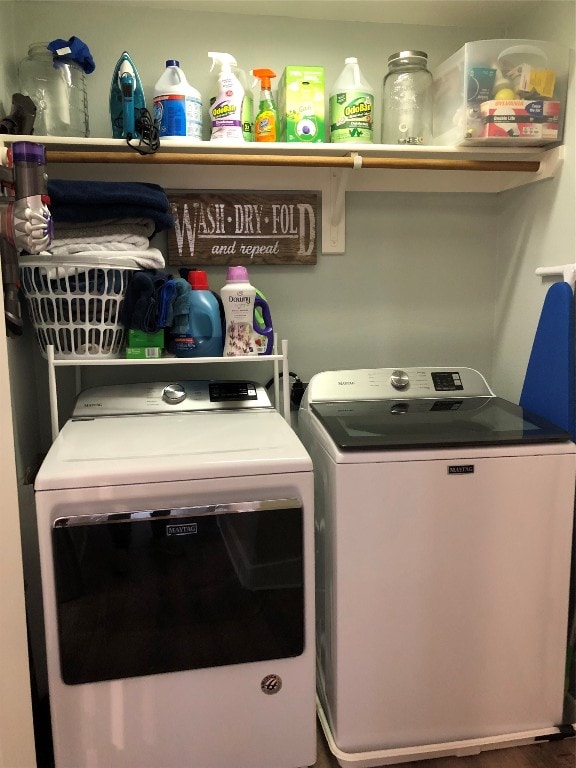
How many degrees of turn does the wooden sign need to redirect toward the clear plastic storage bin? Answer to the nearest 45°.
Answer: approximately 90° to its left

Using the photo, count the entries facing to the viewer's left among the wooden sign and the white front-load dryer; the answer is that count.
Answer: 0

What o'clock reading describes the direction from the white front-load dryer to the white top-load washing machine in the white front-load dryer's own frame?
The white top-load washing machine is roughly at 9 o'clock from the white front-load dryer.

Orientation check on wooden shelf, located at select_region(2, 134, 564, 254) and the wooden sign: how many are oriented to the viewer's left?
0

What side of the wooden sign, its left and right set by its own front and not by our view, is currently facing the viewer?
front

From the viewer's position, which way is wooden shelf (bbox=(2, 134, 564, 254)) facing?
facing the viewer

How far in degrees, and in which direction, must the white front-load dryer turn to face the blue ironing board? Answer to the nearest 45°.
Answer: approximately 90° to its left
